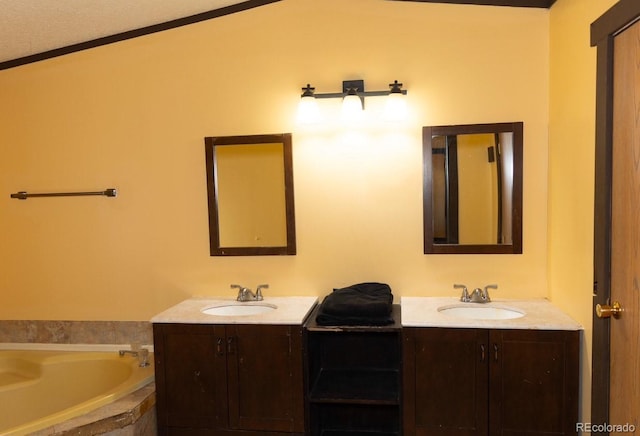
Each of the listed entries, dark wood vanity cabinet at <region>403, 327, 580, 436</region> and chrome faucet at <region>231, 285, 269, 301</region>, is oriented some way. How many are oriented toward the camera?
2

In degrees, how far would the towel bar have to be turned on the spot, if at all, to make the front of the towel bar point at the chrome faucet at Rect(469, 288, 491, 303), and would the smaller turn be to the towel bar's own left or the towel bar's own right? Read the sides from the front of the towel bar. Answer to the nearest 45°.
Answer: approximately 45° to the towel bar's own left

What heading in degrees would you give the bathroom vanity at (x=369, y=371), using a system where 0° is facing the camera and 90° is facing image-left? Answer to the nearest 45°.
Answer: approximately 0°

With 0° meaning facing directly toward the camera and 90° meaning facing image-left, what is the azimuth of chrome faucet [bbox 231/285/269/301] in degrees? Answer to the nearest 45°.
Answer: approximately 0°
